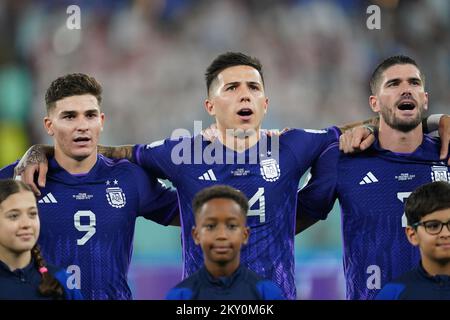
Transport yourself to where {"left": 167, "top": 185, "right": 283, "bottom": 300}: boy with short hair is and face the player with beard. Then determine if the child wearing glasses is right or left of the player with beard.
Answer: right

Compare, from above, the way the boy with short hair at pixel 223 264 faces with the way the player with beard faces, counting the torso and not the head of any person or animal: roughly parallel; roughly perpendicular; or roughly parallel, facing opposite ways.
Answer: roughly parallel

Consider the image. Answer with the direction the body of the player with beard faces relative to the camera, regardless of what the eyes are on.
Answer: toward the camera

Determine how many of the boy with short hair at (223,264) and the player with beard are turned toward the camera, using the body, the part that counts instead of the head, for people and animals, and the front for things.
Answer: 2

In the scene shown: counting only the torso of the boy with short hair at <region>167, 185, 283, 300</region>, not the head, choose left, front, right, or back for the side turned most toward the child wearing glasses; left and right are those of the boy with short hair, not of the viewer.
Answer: left

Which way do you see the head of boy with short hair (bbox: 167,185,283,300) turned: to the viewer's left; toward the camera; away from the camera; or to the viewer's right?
toward the camera

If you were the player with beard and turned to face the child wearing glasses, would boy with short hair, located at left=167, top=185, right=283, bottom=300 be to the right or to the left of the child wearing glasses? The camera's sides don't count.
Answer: right

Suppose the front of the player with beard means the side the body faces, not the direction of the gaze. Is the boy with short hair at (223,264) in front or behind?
in front

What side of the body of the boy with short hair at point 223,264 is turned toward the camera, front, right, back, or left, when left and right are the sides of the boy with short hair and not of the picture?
front

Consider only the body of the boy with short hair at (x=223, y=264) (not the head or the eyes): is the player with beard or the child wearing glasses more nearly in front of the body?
the child wearing glasses

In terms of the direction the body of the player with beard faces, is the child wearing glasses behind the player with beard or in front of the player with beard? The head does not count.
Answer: in front

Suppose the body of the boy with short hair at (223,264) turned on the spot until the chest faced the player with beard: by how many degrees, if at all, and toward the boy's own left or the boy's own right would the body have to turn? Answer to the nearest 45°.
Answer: approximately 135° to the boy's own left
